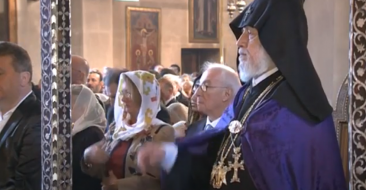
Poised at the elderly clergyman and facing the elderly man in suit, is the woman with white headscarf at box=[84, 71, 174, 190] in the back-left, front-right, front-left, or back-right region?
front-left

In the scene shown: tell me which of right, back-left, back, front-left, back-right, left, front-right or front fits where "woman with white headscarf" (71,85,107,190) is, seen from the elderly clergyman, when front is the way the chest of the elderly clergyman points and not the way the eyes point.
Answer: right

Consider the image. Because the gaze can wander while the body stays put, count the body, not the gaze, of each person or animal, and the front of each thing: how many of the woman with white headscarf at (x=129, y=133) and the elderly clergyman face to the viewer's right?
0

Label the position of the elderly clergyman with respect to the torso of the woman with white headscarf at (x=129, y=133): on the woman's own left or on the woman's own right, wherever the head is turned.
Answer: on the woman's own left

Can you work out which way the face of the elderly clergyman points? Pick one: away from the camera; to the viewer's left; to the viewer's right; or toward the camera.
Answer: to the viewer's left

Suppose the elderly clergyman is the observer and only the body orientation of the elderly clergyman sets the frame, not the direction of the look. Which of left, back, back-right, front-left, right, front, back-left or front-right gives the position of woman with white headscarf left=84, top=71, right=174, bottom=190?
right

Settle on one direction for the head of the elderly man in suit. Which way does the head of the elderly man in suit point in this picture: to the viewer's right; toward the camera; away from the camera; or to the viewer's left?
to the viewer's left

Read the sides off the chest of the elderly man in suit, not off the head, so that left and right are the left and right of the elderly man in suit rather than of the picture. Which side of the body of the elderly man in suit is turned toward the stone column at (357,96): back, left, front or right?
left

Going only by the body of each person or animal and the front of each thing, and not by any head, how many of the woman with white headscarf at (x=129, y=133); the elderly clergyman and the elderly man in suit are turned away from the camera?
0

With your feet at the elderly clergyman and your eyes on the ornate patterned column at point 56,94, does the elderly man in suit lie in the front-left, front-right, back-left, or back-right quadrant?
front-right

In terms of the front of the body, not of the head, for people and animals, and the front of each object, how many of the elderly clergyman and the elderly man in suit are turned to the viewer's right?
0

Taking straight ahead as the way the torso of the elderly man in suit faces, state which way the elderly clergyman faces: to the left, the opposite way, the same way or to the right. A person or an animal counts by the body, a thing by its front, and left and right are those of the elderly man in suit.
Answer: the same way

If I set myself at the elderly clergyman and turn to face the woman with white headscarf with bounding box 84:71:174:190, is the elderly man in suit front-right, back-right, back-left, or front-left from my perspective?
front-right

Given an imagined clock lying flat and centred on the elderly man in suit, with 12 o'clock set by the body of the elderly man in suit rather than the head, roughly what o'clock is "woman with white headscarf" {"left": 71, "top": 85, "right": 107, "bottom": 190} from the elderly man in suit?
The woman with white headscarf is roughly at 2 o'clock from the elderly man in suit.

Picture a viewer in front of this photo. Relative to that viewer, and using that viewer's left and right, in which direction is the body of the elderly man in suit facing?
facing the viewer and to the left of the viewer

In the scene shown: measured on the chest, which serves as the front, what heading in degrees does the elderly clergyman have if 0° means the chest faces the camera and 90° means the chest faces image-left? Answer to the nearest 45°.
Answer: approximately 45°
